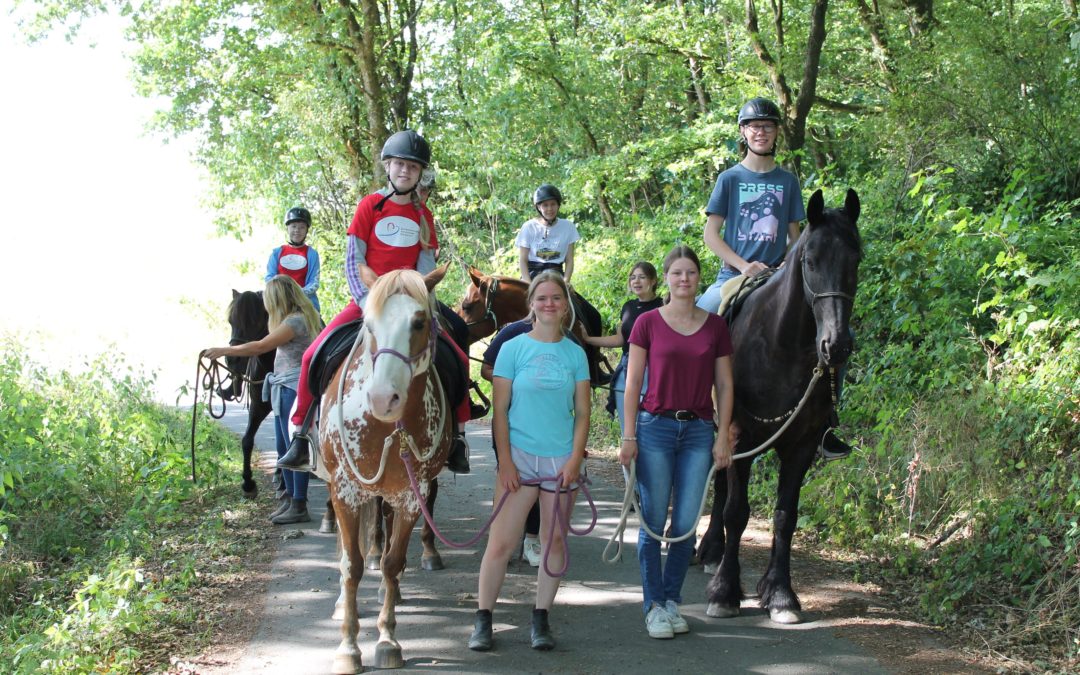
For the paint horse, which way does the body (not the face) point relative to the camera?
toward the camera

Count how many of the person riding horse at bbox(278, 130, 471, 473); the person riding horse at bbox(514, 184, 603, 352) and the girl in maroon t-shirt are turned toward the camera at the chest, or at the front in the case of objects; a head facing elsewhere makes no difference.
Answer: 3

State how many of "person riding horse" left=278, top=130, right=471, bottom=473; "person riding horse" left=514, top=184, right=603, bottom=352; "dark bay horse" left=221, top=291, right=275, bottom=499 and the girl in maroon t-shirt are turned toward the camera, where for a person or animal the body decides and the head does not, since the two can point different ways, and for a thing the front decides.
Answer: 4

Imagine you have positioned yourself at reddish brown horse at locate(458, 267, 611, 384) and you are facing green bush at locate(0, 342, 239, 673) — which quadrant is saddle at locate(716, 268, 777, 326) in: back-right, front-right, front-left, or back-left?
front-left

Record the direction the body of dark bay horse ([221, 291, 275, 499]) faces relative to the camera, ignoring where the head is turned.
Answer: toward the camera

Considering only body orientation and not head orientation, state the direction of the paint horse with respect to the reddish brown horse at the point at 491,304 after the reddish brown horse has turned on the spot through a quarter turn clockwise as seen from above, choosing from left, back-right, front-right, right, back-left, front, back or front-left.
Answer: back-left

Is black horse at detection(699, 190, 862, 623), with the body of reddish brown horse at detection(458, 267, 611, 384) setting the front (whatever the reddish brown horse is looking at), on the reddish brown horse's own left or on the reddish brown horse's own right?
on the reddish brown horse's own left

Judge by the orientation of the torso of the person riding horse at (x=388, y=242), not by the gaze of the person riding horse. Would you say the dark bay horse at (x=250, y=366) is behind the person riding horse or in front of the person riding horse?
behind

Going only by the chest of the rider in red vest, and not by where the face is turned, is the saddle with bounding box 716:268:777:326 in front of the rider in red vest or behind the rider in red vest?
in front

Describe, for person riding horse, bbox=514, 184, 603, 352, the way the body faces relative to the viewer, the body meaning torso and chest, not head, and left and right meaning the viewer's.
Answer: facing the viewer

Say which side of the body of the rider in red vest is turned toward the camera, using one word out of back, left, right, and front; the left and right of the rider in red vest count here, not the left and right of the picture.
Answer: front

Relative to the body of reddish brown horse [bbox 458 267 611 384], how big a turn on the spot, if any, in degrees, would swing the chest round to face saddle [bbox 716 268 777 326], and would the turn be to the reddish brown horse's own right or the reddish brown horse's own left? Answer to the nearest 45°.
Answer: approximately 90° to the reddish brown horse's own left

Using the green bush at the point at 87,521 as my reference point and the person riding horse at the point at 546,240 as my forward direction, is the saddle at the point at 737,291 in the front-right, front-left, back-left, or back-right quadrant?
front-right

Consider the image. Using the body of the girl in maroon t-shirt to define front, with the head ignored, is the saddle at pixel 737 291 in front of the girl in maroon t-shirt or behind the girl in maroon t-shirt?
behind

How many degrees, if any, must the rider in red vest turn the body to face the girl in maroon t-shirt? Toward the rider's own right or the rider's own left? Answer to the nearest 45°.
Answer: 0° — they already face them
